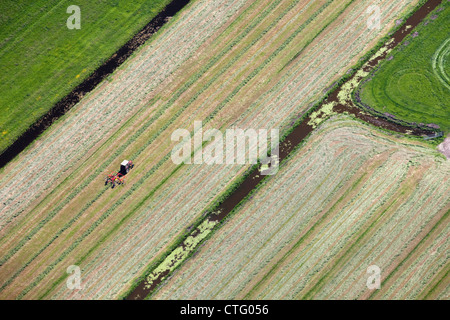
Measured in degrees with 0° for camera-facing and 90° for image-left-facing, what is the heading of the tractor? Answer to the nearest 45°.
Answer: approximately 225°
